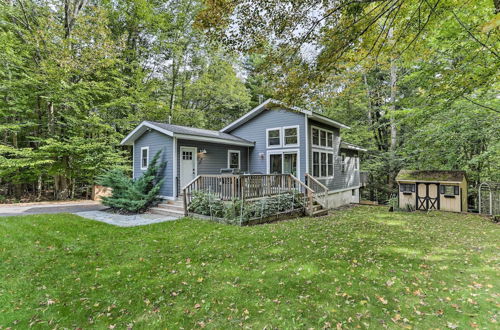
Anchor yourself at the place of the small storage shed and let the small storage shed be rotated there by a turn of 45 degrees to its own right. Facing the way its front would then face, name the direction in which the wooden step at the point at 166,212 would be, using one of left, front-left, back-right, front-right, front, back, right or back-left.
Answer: front

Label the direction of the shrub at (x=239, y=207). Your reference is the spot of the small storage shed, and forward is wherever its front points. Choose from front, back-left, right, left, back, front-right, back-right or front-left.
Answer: front-right

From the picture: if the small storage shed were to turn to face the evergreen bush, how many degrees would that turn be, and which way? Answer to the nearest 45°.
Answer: approximately 45° to its right

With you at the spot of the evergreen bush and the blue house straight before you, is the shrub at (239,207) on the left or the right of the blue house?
right

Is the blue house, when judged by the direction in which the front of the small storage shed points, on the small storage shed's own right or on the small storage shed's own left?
on the small storage shed's own right

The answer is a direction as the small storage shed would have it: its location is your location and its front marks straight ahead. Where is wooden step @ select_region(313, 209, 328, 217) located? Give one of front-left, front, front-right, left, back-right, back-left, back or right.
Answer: front-right

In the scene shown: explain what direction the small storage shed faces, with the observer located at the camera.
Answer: facing the viewer

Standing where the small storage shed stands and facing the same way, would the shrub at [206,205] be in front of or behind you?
in front
